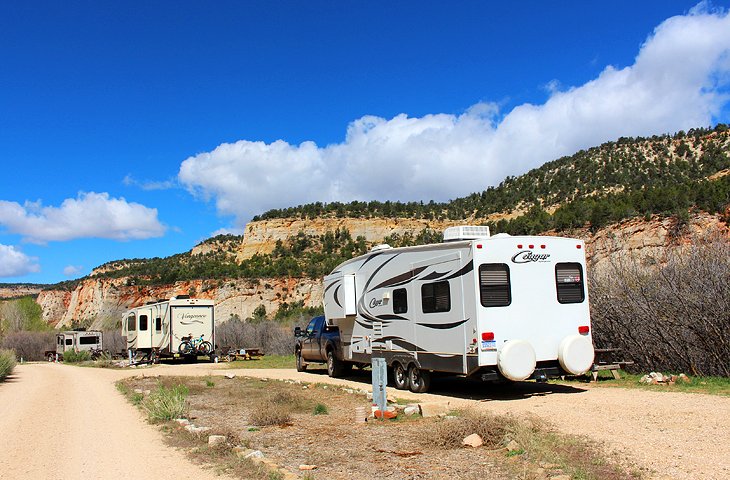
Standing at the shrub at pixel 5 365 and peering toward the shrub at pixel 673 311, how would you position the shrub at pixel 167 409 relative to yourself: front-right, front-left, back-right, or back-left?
front-right

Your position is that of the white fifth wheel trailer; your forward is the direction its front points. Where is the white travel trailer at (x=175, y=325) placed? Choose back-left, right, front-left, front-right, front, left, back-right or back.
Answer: front

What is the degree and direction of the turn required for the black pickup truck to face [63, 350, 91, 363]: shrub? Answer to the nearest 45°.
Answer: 0° — it already faces it

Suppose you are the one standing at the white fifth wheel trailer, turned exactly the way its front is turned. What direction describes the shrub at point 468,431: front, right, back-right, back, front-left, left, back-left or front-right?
back-left

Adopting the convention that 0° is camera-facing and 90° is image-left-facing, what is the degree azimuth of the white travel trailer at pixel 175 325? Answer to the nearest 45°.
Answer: approximately 135°

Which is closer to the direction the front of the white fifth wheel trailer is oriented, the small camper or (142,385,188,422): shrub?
the small camper

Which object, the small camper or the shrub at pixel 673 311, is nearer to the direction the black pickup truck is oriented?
the small camper

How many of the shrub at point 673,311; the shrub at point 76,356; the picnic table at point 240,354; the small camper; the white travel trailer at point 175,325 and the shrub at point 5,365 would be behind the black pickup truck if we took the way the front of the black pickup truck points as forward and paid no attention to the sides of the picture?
1

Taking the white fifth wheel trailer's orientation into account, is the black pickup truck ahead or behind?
ahead

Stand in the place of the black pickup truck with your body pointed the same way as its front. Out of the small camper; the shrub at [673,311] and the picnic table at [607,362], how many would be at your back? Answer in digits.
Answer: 2

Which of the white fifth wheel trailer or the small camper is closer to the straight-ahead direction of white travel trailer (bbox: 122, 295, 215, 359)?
the small camper

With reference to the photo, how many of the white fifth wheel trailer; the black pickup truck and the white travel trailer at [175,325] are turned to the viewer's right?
0

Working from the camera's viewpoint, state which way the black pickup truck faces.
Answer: facing away from the viewer and to the left of the viewer

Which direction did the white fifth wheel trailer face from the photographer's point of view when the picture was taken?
facing away from the viewer and to the left of the viewer

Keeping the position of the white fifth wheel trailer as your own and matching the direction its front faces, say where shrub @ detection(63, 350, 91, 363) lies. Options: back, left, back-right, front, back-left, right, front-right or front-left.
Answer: front

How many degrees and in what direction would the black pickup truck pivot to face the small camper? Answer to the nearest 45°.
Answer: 0° — it already faces it

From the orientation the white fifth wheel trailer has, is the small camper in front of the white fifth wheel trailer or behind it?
in front
